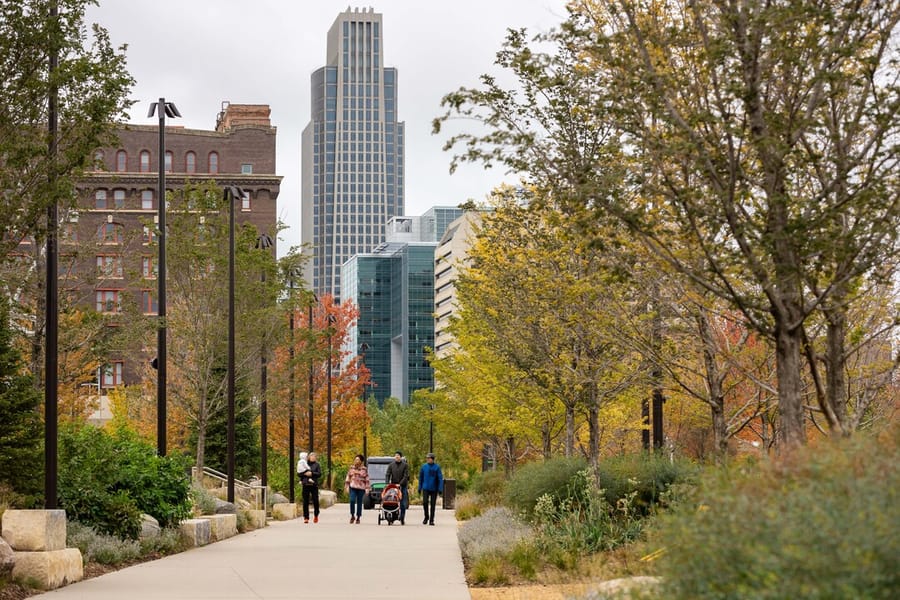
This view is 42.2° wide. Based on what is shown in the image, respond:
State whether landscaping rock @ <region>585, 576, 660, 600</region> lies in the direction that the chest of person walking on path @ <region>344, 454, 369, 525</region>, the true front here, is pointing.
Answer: yes

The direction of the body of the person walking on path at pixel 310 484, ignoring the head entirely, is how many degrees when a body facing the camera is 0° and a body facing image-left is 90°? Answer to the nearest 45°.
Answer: approximately 0°

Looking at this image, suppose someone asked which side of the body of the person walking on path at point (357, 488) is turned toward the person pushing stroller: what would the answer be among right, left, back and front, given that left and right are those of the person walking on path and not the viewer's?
left

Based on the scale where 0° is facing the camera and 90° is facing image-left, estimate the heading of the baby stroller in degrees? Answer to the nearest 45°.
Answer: approximately 0°

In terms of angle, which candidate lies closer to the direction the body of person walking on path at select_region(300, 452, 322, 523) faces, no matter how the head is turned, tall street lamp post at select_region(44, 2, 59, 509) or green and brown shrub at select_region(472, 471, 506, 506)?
the tall street lamp post

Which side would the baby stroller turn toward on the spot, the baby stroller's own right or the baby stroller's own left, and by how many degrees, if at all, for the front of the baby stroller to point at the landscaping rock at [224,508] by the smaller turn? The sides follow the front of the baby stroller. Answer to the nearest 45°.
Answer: approximately 45° to the baby stroller's own right
